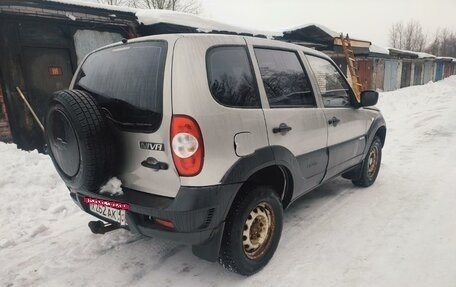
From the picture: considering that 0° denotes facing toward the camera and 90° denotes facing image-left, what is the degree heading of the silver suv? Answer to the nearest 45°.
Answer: approximately 225°
